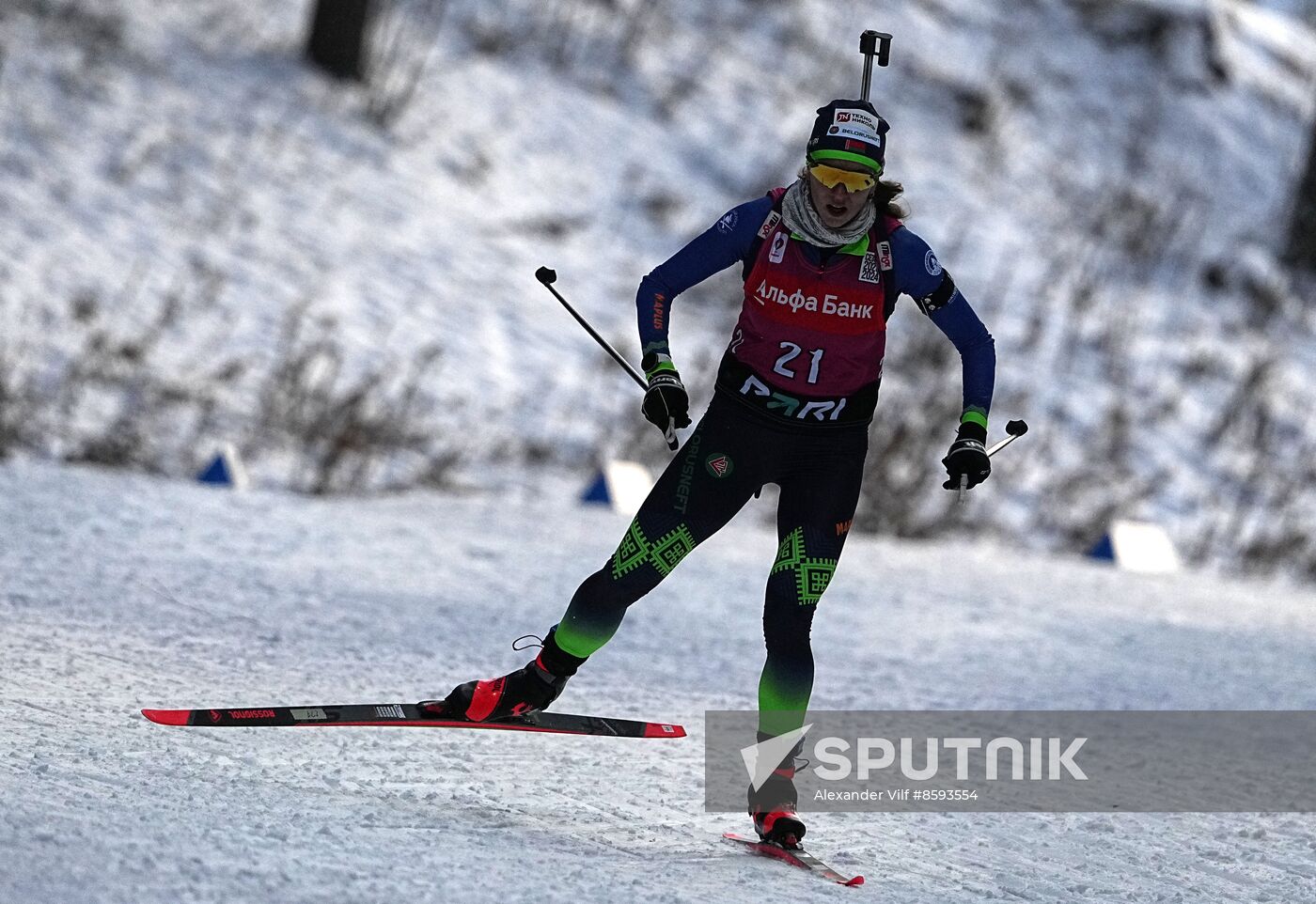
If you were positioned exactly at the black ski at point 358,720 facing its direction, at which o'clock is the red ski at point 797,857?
The red ski is roughly at 7 o'clock from the black ski.

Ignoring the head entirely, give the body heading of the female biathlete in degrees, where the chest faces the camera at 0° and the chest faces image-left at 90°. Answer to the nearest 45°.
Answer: approximately 0°

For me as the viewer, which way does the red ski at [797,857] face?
facing the viewer and to the right of the viewer

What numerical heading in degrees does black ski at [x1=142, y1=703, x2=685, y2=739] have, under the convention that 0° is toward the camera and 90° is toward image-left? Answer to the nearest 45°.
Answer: approximately 90°

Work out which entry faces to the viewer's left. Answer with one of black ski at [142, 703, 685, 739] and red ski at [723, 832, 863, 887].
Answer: the black ski
